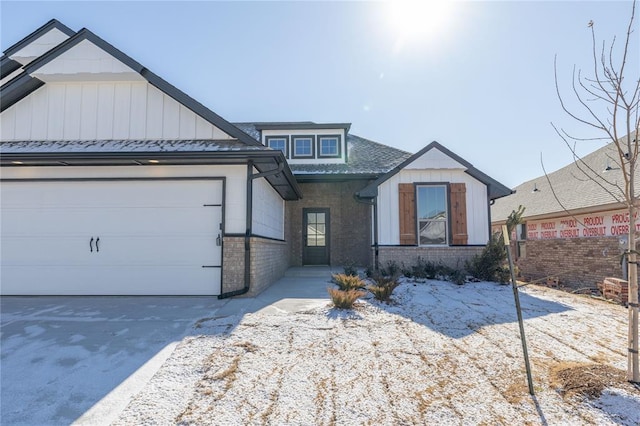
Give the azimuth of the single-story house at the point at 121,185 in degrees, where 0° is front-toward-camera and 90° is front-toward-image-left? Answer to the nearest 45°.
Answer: approximately 0°

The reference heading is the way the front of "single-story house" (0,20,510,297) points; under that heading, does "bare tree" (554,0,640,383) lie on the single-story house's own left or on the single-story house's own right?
on the single-story house's own left

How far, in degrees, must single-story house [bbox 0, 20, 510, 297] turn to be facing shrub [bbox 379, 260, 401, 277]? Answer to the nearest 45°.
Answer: approximately 90° to its left

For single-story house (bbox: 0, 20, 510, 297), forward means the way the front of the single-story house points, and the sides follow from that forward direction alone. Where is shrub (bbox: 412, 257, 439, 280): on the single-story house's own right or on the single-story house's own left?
on the single-story house's own left

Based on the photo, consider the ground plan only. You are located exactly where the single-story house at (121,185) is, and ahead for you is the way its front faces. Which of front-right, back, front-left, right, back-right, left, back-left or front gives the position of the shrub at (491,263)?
left

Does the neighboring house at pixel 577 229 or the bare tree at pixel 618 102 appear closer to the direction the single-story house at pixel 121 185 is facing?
the bare tree

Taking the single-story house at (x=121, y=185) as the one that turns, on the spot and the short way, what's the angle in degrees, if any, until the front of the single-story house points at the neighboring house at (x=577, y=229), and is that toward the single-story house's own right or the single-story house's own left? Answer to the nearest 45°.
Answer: approximately 90° to the single-story house's own left

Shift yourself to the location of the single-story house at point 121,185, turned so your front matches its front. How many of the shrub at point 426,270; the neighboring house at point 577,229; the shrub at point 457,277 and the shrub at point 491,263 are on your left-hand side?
4
